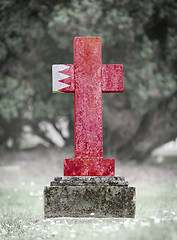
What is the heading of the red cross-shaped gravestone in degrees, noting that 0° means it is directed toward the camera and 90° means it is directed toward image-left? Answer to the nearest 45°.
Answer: approximately 0°
